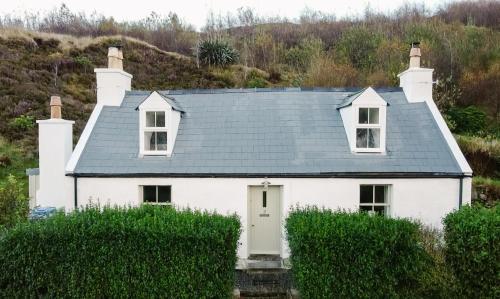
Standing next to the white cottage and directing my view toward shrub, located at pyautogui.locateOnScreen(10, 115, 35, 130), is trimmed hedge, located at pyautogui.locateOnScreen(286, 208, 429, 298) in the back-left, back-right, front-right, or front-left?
back-left

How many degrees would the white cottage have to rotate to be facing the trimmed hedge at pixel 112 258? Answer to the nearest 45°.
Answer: approximately 45° to its right

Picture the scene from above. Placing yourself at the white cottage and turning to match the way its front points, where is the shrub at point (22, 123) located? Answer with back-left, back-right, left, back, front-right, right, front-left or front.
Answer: back-right

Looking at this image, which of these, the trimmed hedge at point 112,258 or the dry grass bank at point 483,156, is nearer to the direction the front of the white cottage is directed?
the trimmed hedge

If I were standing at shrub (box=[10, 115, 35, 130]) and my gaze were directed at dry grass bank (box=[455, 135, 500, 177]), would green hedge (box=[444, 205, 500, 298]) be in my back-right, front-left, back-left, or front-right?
front-right

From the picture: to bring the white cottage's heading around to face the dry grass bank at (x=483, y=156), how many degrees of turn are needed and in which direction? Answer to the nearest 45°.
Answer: approximately 135° to its left

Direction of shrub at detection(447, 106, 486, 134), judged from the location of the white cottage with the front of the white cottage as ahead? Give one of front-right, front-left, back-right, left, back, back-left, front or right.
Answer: back-left

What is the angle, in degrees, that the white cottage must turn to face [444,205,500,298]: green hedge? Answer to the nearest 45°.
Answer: approximately 45° to its left

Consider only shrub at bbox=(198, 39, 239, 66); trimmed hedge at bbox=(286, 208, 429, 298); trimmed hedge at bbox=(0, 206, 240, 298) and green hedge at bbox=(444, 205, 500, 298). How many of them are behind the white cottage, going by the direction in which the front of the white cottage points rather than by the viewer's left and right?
1

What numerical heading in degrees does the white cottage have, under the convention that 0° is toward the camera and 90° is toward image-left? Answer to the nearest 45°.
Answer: approximately 0°

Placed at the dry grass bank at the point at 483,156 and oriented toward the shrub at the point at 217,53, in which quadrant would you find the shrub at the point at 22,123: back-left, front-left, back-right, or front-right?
front-left

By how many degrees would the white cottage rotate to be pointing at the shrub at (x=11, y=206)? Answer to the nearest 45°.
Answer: approximately 90° to its right
